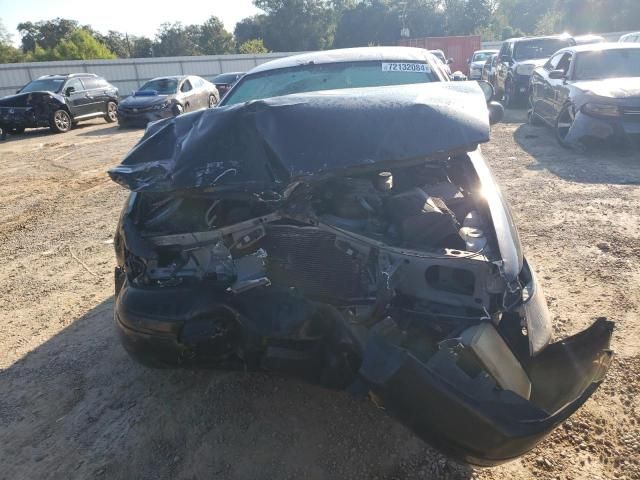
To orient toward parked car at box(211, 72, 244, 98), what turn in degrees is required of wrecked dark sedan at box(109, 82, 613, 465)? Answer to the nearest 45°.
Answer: approximately 180°

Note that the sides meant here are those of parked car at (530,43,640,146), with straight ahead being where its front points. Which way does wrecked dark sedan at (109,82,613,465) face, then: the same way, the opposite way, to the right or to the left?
the same way

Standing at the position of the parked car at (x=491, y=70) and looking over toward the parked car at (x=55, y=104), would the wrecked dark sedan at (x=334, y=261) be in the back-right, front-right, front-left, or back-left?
front-left

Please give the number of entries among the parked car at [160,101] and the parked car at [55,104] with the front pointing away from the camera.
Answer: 0

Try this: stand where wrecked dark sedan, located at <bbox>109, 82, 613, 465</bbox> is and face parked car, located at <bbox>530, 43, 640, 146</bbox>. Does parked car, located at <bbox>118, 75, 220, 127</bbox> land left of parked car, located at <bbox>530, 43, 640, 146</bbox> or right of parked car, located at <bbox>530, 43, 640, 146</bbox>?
left

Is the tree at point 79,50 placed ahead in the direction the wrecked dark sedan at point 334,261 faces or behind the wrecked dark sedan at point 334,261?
behind

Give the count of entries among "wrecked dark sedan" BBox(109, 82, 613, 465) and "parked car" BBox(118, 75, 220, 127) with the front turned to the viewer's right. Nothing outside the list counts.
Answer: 0

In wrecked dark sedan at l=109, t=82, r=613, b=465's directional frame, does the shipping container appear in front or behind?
behind

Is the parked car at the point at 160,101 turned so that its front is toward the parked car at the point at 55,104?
no

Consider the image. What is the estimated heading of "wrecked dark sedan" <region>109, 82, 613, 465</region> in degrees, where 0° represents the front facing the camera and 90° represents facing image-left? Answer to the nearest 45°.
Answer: approximately 0°

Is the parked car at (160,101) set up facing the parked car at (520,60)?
no

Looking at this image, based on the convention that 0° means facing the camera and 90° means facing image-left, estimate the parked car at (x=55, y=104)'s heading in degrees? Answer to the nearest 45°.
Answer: approximately 45°

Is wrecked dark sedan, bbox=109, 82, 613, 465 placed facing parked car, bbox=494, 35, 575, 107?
no

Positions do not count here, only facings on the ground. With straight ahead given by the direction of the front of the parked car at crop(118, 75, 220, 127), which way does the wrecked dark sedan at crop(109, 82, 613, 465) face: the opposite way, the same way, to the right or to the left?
the same way

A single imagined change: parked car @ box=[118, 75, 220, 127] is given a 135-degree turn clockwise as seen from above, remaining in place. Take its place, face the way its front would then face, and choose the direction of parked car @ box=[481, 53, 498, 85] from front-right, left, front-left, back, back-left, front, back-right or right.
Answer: right
